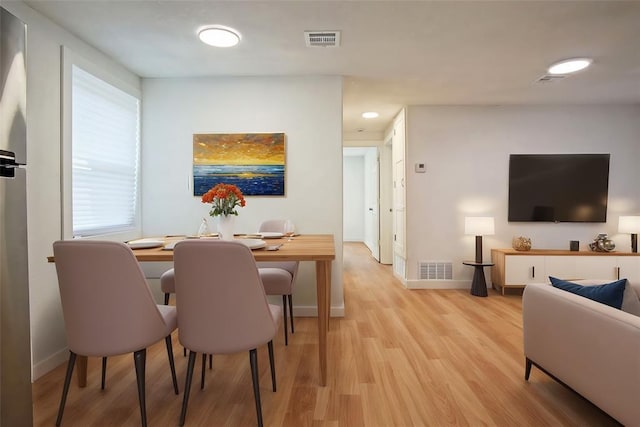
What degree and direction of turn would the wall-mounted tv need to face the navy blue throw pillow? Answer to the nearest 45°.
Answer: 0° — it already faces it

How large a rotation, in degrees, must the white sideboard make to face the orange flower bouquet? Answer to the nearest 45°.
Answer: approximately 45° to its right

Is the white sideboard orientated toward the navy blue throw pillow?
yes

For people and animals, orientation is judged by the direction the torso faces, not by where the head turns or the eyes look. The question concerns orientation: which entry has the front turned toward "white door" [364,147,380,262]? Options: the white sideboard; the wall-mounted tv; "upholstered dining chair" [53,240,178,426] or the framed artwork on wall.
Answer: the upholstered dining chair

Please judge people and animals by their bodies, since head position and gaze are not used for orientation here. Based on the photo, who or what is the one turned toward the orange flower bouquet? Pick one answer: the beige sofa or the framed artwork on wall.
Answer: the framed artwork on wall

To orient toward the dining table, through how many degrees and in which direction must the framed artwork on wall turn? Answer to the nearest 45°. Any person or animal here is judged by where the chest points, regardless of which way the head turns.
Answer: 0° — it already faces it

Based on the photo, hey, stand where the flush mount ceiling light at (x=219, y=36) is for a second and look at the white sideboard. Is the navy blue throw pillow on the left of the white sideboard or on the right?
right

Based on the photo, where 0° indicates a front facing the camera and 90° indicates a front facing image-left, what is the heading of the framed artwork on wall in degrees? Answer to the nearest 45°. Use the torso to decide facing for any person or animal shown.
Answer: approximately 0°

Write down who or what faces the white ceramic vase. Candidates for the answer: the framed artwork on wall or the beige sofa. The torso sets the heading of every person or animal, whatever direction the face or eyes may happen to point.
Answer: the framed artwork on wall
